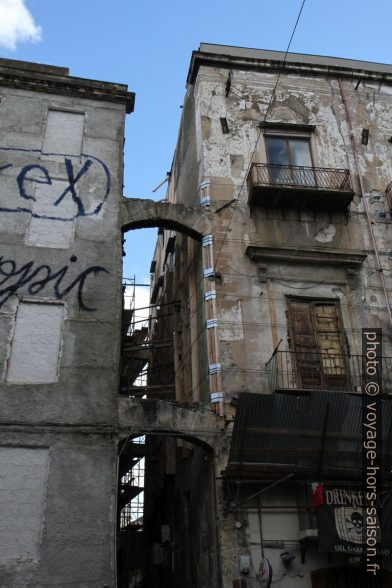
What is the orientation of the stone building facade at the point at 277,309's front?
toward the camera

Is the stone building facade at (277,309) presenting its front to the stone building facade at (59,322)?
no

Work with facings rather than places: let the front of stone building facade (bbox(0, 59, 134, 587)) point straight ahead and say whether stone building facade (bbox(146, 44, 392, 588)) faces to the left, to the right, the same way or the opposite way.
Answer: the same way

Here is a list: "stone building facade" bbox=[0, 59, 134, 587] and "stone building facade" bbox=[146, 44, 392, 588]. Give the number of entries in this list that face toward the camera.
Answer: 2

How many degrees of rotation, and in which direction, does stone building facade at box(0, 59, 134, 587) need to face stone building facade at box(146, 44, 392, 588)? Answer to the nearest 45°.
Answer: approximately 90° to its left
